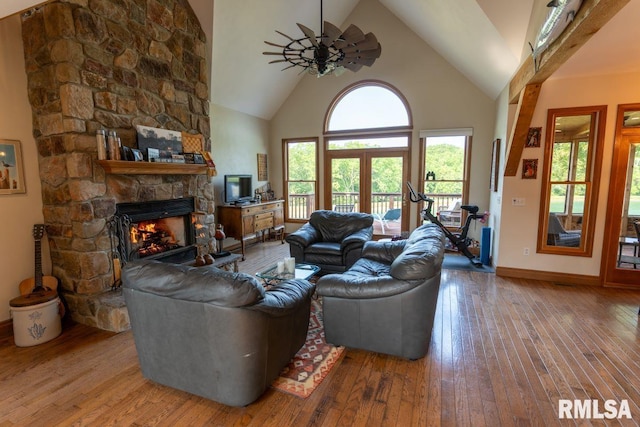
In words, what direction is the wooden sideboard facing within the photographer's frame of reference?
facing the viewer and to the right of the viewer

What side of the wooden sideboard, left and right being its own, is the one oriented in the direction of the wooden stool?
left

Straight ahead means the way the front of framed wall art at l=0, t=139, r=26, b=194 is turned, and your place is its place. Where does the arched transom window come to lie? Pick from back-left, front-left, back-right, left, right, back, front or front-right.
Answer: front-left

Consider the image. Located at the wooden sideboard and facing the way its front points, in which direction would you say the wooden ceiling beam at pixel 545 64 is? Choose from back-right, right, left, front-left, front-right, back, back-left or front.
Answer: front

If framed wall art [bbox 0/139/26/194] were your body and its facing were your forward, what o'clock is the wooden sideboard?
The wooden sideboard is roughly at 10 o'clock from the framed wall art.

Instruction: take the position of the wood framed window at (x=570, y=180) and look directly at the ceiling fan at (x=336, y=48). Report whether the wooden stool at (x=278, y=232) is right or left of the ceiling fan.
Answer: right

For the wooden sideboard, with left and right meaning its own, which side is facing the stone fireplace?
right

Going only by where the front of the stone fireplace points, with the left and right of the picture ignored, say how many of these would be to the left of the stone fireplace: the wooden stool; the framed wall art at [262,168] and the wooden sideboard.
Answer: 3

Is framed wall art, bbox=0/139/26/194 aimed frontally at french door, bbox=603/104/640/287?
yes

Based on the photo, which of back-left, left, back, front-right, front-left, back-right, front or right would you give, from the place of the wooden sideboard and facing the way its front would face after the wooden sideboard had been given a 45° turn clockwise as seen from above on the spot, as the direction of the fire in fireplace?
front-right

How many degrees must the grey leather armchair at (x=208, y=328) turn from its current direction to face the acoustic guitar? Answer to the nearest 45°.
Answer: approximately 90° to its left

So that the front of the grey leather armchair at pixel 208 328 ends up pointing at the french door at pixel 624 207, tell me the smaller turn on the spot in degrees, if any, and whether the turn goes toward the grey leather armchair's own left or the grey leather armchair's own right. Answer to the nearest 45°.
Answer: approximately 45° to the grey leather armchair's own right

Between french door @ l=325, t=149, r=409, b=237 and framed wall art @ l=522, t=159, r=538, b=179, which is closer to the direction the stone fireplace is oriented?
the framed wall art

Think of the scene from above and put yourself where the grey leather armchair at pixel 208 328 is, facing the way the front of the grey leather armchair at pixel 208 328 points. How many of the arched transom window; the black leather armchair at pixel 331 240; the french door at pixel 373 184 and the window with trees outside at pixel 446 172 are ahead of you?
4

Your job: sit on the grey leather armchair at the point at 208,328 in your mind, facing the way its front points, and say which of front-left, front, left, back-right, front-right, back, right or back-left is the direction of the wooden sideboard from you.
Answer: front-left

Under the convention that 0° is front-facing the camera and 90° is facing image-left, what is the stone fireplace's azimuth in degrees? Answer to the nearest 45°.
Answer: approximately 315°
